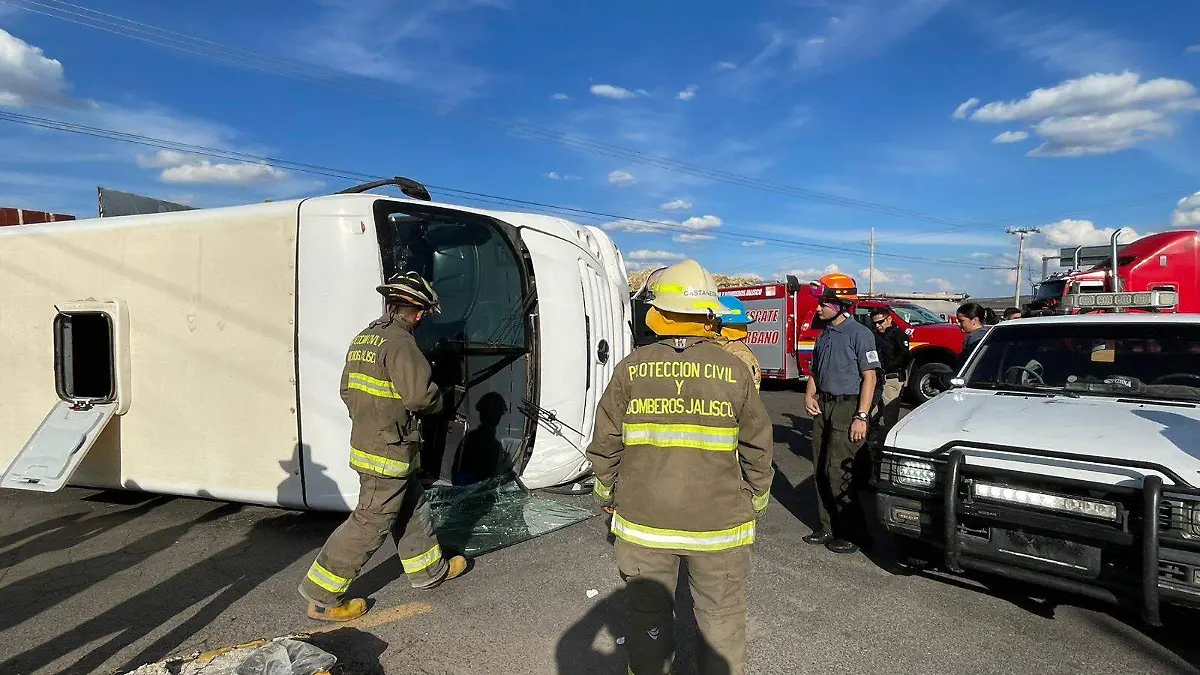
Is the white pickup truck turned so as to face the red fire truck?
no

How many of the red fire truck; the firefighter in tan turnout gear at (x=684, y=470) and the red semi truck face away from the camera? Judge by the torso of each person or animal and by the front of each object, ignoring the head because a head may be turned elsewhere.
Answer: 1

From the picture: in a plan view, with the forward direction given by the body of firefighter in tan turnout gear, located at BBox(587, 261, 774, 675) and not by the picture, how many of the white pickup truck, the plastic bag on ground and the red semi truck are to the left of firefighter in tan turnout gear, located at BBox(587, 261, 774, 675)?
1

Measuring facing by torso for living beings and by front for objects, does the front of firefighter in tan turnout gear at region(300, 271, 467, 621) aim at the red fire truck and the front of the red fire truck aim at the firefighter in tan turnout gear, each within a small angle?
no

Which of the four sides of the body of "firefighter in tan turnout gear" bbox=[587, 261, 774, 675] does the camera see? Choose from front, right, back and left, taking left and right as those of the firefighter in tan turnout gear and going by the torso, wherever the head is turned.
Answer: back

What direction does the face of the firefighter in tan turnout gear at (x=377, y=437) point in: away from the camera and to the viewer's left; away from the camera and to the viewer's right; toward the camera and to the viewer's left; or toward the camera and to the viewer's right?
away from the camera and to the viewer's right

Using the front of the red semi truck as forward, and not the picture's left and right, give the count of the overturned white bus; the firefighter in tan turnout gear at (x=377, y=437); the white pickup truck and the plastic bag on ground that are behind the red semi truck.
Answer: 0

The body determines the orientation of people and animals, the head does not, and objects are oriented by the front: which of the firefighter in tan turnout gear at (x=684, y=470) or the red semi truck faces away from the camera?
the firefighter in tan turnout gear

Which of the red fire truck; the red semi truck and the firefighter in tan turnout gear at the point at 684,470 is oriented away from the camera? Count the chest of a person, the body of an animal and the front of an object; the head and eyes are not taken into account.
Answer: the firefighter in tan turnout gear

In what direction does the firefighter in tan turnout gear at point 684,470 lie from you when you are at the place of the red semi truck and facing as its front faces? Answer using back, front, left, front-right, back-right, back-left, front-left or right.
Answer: front-left

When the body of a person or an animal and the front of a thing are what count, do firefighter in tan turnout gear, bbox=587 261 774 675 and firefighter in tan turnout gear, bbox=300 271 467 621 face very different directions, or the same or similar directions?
same or similar directions

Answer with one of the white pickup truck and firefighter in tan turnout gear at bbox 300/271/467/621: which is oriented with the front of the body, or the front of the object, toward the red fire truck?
the firefighter in tan turnout gear

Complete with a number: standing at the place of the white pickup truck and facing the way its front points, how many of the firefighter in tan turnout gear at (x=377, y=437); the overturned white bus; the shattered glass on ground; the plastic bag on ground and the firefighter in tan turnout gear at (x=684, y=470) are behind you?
0

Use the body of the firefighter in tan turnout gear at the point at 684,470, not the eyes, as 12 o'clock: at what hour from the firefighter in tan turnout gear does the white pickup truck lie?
The white pickup truck is roughly at 2 o'clock from the firefighter in tan turnout gear.

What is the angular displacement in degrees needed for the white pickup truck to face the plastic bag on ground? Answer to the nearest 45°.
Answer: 0° — it already faces it

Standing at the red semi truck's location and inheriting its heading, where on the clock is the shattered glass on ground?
The shattered glass on ground is roughly at 11 o'clock from the red semi truck.

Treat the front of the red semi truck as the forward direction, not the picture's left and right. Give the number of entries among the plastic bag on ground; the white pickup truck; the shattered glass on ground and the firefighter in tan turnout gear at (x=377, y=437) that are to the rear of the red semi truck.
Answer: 0
